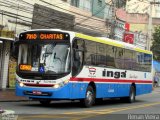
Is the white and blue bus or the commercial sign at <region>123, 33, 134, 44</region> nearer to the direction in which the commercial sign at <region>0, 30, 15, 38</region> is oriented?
the white and blue bus

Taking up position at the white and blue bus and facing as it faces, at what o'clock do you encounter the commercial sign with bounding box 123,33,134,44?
The commercial sign is roughly at 5 o'clock from the white and blue bus.

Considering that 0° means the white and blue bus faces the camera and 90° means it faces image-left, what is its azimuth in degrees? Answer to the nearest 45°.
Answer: approximately 45°

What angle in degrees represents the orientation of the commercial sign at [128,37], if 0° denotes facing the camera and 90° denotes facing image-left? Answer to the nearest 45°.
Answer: approximately 45°

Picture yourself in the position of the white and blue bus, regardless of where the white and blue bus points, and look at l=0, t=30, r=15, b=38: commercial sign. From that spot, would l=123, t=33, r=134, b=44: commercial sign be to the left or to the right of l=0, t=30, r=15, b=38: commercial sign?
right
